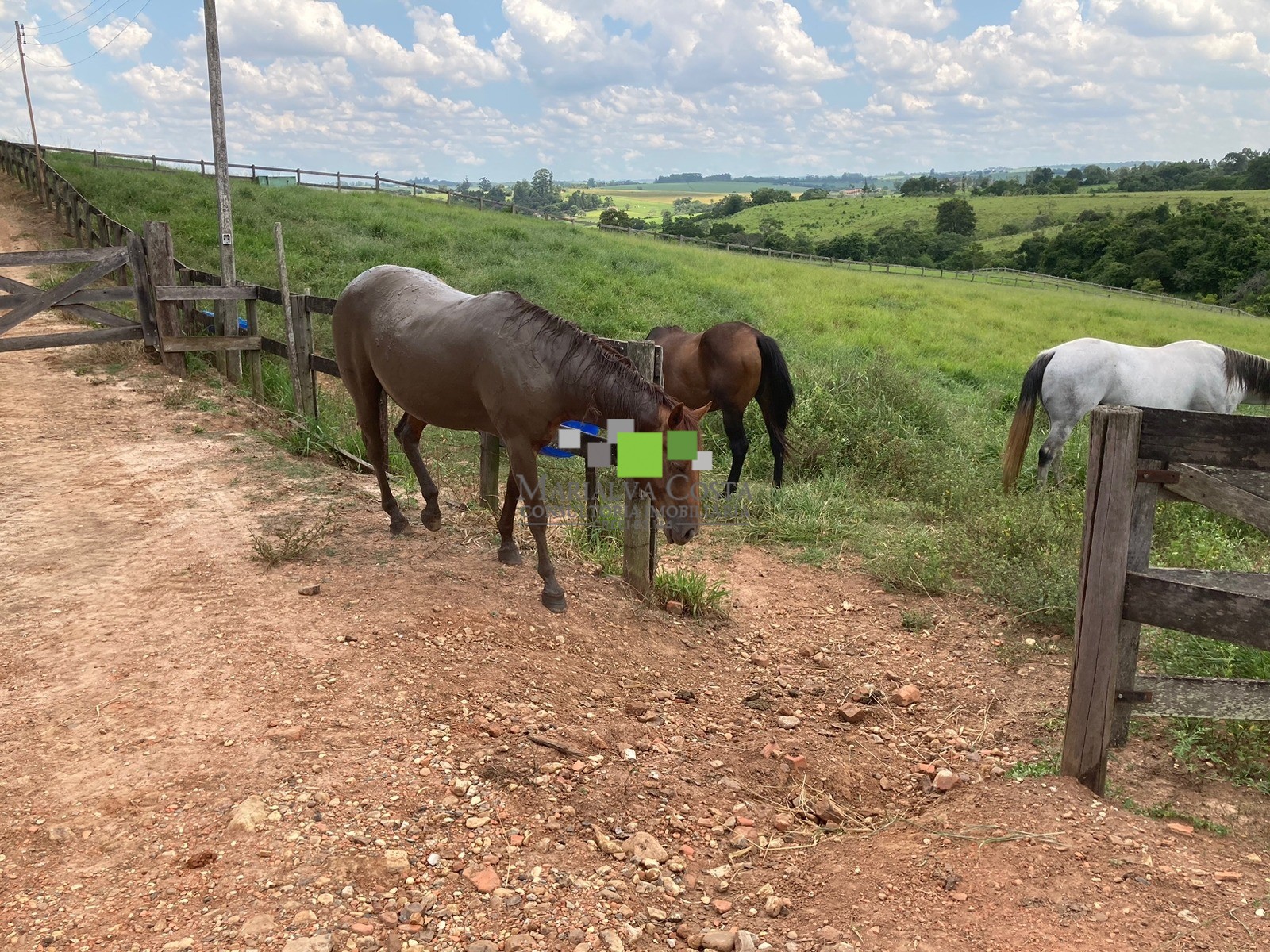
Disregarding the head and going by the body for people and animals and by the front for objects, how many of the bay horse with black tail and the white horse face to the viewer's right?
1

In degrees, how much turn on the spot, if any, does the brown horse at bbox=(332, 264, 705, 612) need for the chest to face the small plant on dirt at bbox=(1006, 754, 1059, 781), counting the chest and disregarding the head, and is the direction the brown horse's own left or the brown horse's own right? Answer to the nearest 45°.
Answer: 0° — it already faces it

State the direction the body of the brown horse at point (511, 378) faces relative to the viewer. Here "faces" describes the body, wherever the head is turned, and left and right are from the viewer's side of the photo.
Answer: facing the viewer and to the right of the viewer

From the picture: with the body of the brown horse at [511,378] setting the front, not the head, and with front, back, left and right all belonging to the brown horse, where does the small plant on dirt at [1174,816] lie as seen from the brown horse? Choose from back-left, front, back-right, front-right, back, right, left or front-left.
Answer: front

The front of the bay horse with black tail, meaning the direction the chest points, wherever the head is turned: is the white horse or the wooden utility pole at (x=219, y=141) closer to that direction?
the wooden utility pole

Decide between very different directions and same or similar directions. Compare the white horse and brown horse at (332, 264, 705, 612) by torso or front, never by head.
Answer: same or similar directions

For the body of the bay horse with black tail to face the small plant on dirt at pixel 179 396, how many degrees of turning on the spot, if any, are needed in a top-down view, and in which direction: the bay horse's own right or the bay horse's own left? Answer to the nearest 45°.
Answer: approximately 45° to the bay horse's own left

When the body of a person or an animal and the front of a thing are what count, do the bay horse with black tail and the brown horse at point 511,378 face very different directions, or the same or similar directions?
very different directions

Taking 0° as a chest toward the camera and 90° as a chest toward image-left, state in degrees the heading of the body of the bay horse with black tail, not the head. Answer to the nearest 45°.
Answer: approximately 135°

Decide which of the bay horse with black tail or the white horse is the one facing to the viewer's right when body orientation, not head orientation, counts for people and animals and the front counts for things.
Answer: the white horse

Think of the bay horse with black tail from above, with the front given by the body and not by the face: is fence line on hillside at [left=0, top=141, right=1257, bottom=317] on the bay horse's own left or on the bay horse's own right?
on the bay horse's own right

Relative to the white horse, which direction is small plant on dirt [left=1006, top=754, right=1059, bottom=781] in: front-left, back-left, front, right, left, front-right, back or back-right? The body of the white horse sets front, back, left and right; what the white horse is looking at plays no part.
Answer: right

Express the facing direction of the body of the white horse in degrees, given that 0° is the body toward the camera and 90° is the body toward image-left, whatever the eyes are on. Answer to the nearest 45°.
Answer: approximately 270°
